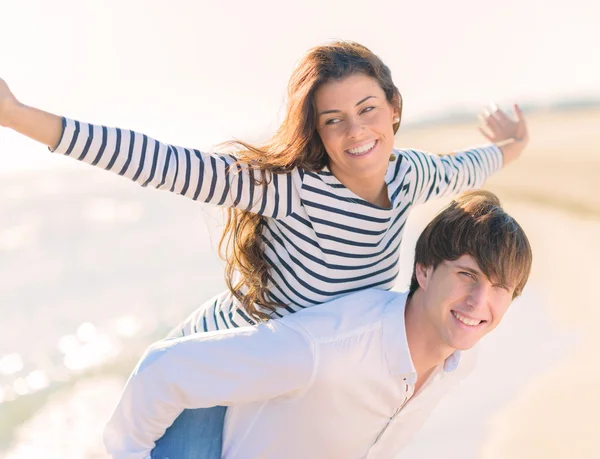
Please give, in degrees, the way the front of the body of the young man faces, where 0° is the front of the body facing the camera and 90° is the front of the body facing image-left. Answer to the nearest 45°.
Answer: approximately 315°

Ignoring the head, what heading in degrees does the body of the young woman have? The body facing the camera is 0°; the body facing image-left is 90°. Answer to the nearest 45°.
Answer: approximately 315°
